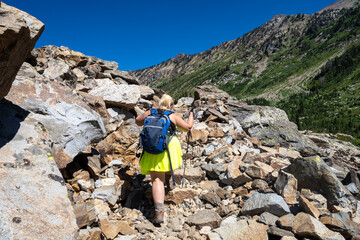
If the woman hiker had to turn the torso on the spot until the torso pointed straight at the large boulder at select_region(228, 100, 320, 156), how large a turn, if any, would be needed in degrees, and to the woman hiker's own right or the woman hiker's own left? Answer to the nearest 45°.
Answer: approximately 45° to the woman hiker's own right

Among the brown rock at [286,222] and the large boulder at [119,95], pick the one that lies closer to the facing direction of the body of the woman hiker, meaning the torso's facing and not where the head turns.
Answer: the large boulder

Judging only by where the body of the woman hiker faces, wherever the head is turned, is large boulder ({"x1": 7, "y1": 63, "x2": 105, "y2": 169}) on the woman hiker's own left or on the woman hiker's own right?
on the woman hiker's own left

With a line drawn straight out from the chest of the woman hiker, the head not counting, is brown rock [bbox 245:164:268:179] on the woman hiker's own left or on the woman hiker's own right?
on the woman hiker's own right

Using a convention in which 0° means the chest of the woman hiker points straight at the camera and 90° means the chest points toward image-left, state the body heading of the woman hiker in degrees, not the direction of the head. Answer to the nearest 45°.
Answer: approximately 180°

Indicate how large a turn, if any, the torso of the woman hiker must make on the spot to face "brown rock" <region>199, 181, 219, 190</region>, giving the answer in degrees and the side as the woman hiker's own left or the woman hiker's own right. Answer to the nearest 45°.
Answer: approximately 45° to the woman hiker's own right

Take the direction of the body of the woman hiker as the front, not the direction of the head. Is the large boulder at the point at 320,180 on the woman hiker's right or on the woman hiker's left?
on the woman hiker's right
